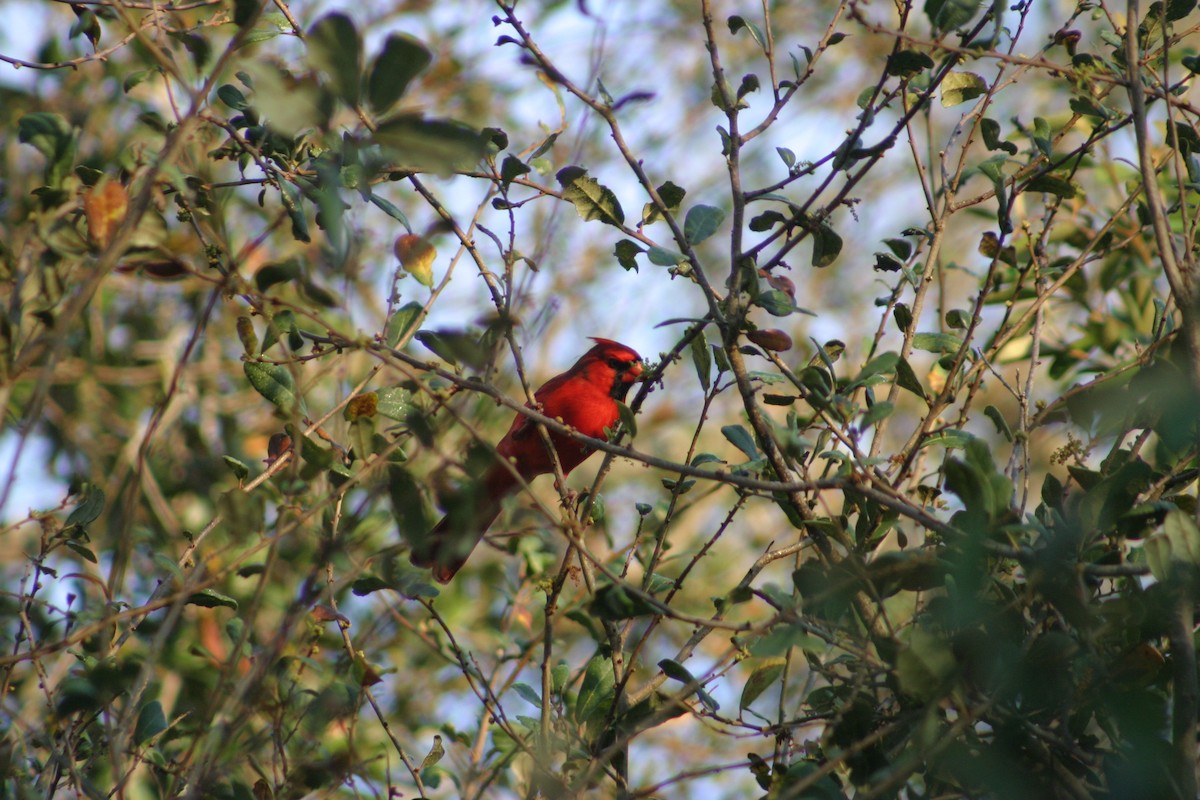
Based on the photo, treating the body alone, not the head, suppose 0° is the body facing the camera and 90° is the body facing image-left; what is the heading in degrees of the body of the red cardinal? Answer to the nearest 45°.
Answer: approximately 270°
